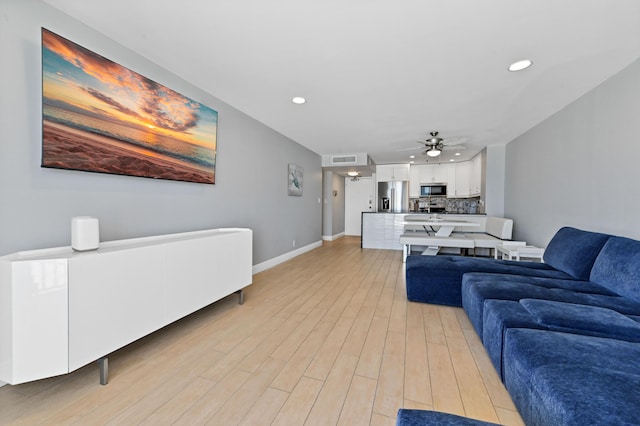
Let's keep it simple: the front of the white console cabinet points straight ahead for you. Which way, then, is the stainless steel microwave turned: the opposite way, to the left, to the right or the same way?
to the right

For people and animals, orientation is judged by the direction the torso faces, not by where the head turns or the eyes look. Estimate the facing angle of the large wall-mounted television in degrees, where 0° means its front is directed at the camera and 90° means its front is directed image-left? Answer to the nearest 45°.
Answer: approximately 315°

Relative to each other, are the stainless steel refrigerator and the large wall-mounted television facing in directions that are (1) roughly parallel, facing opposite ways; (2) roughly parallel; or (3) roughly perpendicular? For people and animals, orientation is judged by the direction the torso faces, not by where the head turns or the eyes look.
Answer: roughly perpendicular

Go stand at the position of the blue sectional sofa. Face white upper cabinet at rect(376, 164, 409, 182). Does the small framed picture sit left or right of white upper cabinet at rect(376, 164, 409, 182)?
left

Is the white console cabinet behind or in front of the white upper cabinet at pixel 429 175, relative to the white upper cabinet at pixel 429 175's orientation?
in front

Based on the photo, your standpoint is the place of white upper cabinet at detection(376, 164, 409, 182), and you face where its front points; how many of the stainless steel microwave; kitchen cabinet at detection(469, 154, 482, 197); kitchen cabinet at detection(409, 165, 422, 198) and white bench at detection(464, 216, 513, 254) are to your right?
0

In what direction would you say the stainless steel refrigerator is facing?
toward the camera

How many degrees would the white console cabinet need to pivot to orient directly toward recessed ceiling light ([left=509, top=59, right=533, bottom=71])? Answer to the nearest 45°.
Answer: approximately 45° to its left

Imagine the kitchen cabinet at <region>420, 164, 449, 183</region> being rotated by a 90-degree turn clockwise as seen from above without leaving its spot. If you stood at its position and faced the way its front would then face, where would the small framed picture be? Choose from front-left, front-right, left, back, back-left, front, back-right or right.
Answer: front-left

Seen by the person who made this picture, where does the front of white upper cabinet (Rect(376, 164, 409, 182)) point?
facing the viewer

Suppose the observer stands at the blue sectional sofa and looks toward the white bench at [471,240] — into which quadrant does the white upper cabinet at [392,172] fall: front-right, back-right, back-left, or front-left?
front-left

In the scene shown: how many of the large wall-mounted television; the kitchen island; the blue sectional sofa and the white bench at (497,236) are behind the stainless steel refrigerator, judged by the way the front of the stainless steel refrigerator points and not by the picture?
0

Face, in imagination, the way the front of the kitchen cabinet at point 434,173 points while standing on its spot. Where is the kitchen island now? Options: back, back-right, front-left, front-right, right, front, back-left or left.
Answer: front-right

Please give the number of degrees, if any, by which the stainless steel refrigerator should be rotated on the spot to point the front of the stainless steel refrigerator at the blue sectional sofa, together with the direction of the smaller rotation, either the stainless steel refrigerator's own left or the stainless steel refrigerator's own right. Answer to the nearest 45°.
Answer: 0° — it already faces it

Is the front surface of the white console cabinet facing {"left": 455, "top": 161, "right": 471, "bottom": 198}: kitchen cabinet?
no

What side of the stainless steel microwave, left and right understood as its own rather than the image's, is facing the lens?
front

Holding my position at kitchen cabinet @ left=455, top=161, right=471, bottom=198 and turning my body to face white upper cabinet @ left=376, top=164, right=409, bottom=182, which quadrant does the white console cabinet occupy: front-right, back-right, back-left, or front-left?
front-left

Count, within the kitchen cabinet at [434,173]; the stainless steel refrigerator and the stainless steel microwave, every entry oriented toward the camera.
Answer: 3

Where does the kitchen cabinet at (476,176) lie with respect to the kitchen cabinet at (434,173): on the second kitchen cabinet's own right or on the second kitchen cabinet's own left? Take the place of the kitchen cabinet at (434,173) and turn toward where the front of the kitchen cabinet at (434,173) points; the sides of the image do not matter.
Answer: on the second kitchen cabinet's own left

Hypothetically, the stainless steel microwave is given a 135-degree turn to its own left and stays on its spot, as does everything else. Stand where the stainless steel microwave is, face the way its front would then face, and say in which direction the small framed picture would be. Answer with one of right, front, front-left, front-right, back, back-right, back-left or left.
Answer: back

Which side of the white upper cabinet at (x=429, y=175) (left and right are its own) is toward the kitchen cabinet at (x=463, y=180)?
left

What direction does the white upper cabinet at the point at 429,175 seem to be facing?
toward the camera
